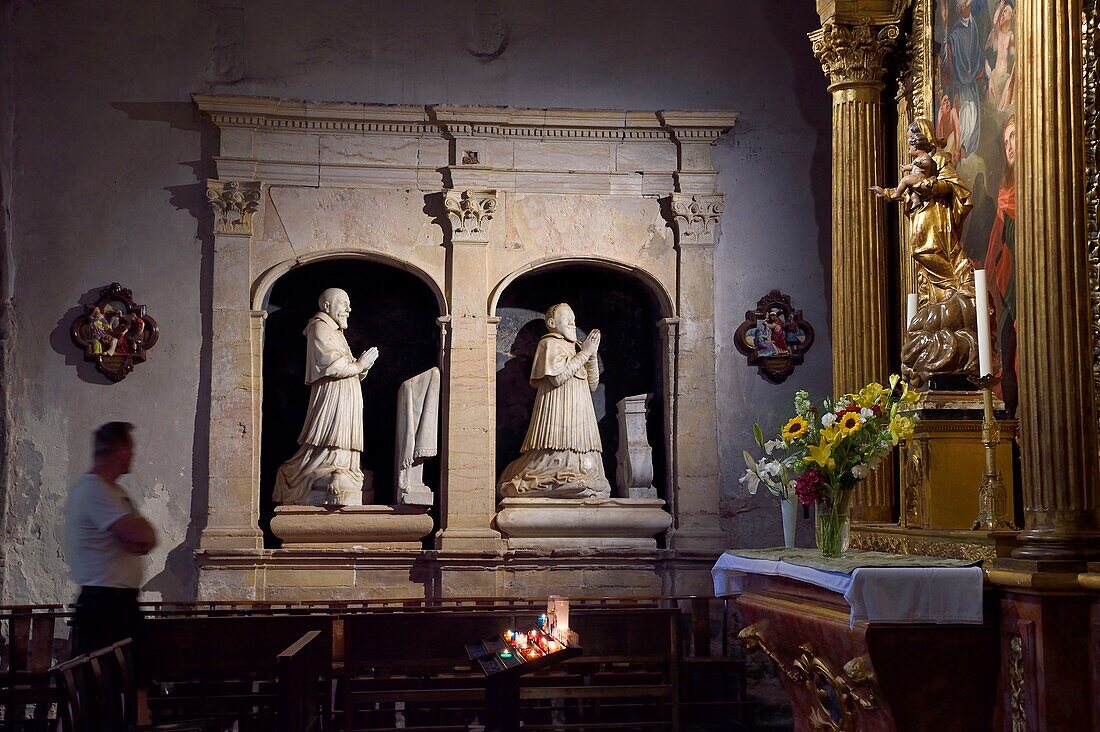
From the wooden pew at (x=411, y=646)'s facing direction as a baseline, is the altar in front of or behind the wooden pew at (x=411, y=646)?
in front

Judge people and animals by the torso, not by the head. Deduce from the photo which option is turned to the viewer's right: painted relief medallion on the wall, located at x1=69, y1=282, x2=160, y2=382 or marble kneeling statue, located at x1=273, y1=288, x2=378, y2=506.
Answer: the marble kneeling statue

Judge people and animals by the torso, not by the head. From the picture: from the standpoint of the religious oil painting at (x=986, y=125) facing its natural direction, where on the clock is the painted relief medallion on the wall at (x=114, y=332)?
the painted relief medallion on the wall at (x=114, y=332) is roughly at 2 o'clock from the religious oil painting at (x=986, y=125).

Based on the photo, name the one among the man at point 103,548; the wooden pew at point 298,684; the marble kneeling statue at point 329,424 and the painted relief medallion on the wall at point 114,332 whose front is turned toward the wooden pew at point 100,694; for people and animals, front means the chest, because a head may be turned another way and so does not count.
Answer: the painted relief medallion on the wall

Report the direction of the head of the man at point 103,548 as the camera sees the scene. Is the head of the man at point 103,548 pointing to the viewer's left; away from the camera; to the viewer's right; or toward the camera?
to the viewer's right

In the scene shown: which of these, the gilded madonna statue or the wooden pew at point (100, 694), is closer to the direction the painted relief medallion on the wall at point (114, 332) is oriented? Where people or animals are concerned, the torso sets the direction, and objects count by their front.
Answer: the wooden pew

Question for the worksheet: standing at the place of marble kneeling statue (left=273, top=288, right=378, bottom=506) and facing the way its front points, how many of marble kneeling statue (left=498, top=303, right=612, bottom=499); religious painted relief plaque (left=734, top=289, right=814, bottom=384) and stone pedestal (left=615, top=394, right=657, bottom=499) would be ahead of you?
3

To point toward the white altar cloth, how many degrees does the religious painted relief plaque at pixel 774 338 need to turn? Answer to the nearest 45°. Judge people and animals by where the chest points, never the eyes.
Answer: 0° — it already faces it

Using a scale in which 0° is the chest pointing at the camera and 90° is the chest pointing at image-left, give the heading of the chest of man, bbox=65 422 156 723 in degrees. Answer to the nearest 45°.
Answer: approximately 270°
